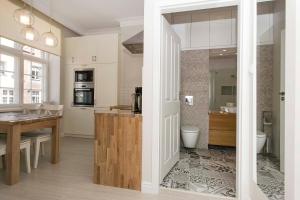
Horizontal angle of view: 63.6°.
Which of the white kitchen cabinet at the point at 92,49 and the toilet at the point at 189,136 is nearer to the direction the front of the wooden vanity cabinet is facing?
the toilet

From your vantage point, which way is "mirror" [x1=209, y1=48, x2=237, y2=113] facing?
toward the camera

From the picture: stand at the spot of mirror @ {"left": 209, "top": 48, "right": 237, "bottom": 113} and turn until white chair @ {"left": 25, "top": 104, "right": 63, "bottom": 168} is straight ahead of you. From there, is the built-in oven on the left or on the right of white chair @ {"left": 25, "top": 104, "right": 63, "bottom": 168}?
right

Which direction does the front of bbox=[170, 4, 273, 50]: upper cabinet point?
toward the camera

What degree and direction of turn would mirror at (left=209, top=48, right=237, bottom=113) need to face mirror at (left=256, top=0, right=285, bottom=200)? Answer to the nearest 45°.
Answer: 0° — it already faces it

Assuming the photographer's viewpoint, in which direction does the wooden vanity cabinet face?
facing the viewer

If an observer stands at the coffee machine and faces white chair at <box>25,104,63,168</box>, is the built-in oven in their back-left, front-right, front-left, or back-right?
front-right

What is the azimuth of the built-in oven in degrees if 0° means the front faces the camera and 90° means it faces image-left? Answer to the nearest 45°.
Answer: approximately 0°

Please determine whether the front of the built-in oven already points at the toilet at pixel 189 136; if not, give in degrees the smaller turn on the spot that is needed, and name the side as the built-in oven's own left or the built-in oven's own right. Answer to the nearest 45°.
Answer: approximately 45° to the built-in oven's own left

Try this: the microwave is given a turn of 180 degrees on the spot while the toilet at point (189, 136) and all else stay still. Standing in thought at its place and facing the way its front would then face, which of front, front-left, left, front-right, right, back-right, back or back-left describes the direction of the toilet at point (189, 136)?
back-right

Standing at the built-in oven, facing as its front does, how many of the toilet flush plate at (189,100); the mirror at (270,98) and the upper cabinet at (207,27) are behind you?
0
